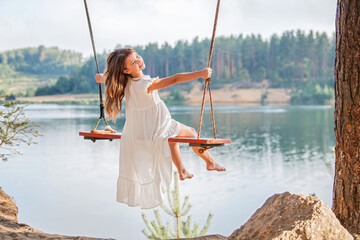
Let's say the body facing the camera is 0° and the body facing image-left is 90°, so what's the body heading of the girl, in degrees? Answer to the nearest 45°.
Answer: approximately 225°

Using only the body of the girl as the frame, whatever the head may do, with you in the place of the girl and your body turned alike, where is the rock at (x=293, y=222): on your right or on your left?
on your right
